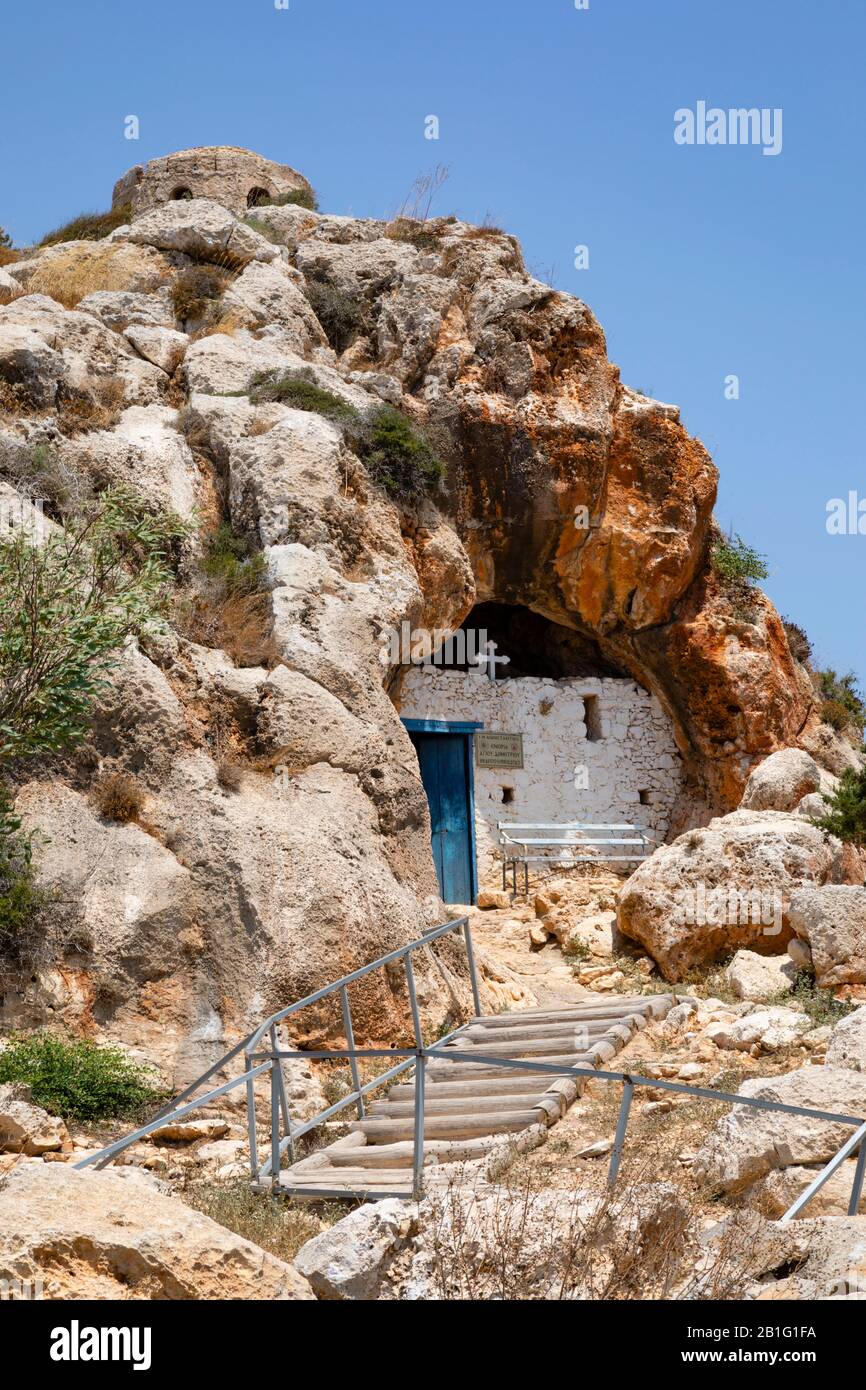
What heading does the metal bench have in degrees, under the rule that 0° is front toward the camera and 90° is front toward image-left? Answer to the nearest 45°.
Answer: approximately 0°

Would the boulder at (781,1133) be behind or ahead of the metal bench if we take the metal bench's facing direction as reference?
ahead

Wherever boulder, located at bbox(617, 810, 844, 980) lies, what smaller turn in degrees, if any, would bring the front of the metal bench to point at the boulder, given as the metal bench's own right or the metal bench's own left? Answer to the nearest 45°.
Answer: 0° — it already faces it

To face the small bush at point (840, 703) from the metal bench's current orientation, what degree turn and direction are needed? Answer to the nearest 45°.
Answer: approximately 135° to its left

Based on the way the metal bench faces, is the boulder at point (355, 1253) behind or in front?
in front

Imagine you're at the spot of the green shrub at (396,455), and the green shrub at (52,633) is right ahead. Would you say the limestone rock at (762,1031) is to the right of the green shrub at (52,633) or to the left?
left
